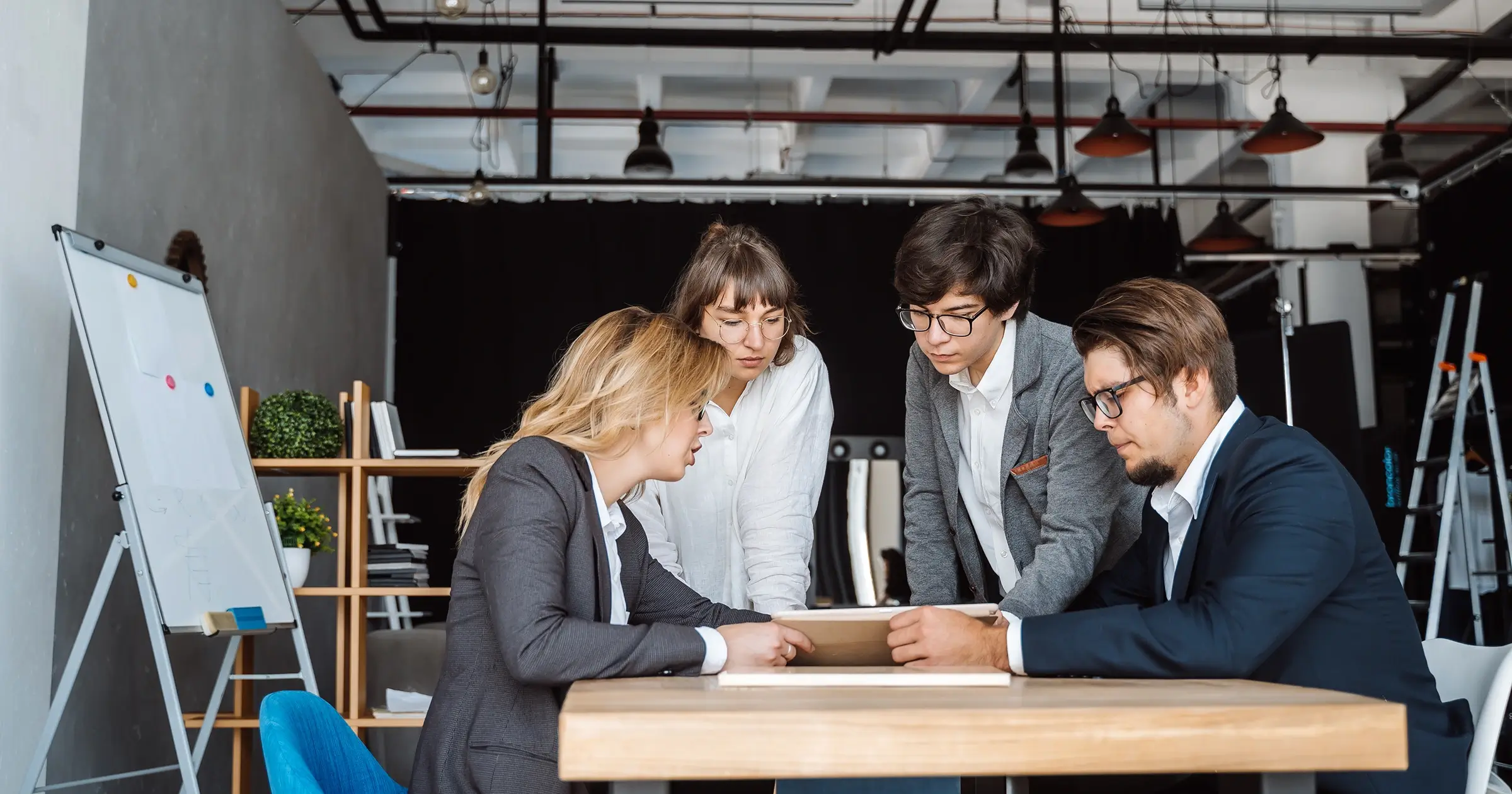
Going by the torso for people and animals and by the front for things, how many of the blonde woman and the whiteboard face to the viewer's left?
0

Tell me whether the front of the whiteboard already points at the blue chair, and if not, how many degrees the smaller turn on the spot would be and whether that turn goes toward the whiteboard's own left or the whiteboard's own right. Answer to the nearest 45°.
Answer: approximately 45° to the whiteboard's own right

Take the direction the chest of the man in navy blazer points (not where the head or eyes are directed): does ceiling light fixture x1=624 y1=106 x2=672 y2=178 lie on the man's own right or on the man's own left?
on the man's own right

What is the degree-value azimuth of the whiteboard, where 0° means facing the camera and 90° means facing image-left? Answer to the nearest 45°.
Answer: approximately 315°

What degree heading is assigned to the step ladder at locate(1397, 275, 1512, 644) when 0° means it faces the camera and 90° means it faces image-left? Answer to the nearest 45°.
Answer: approximately 45°

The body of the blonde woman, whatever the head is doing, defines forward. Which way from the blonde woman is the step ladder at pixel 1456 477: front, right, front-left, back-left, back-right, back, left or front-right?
front-left

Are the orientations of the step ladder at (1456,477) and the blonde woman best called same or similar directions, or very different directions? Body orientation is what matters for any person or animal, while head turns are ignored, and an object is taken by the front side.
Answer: very different directions

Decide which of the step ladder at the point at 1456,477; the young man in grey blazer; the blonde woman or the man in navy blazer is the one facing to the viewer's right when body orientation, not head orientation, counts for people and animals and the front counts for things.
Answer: the blonde woman

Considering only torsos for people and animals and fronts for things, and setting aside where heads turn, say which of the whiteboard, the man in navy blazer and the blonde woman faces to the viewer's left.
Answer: the man in navy blazer

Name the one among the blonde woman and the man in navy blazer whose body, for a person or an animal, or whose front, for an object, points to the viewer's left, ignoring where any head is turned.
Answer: the man in navy blazer

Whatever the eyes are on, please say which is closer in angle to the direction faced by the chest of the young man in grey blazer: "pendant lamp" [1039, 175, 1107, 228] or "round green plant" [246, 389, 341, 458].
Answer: the round green plant

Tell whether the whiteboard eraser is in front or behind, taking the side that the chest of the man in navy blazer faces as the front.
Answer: in front

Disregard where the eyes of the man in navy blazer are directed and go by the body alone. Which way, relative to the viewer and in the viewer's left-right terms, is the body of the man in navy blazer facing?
facing to the left of the viewer
